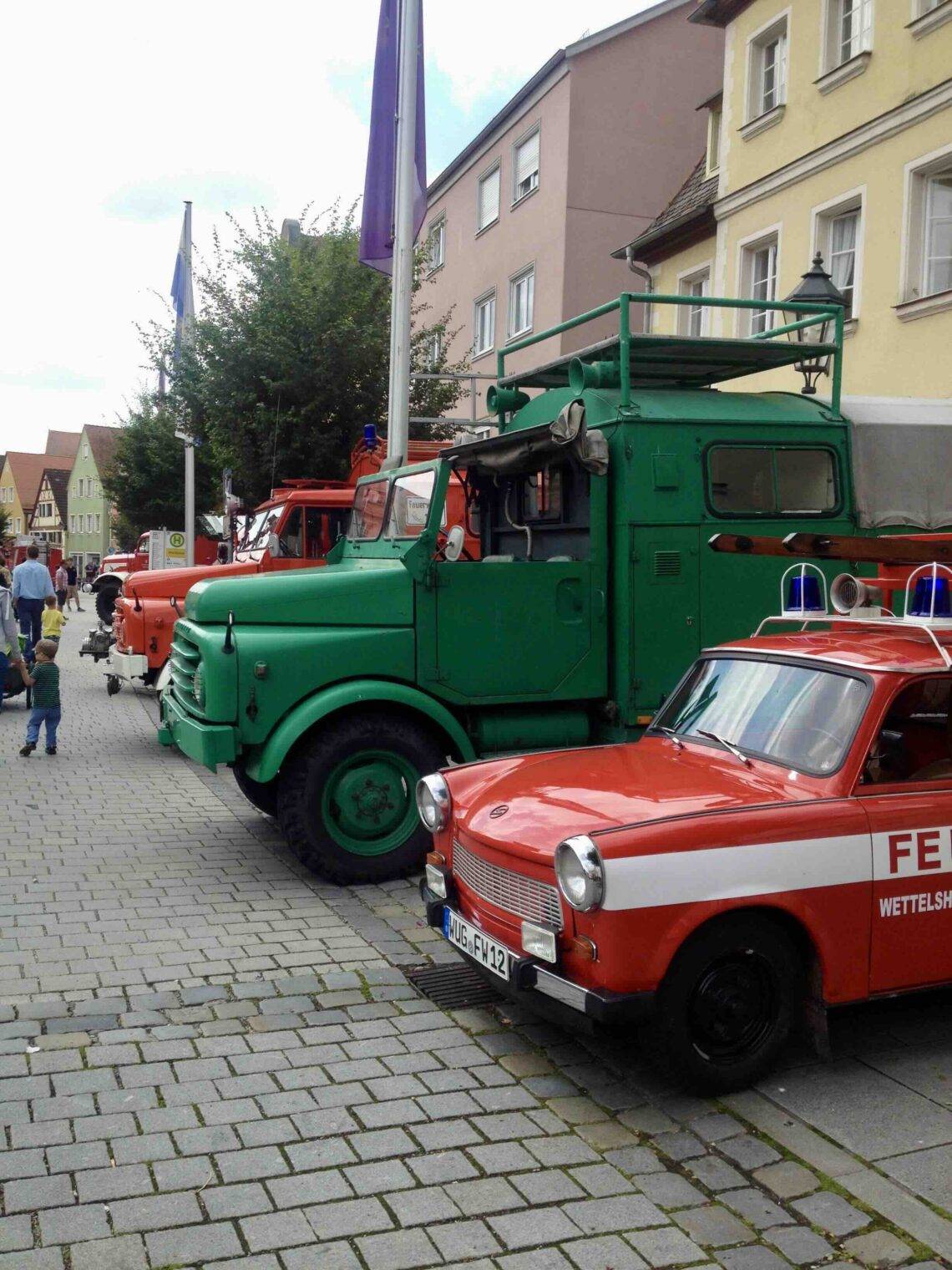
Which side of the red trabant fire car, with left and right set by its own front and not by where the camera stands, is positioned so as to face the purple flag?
right

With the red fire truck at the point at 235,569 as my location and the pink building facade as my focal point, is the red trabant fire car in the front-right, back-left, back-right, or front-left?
back-right

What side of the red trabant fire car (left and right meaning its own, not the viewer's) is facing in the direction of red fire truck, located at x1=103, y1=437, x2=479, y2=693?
right

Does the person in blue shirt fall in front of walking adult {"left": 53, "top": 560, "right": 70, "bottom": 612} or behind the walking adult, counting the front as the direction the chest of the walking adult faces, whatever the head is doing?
in front

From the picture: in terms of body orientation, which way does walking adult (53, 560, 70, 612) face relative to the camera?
away from the camera

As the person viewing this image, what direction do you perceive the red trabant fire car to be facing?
facing the viewer and to the left of the viewer
